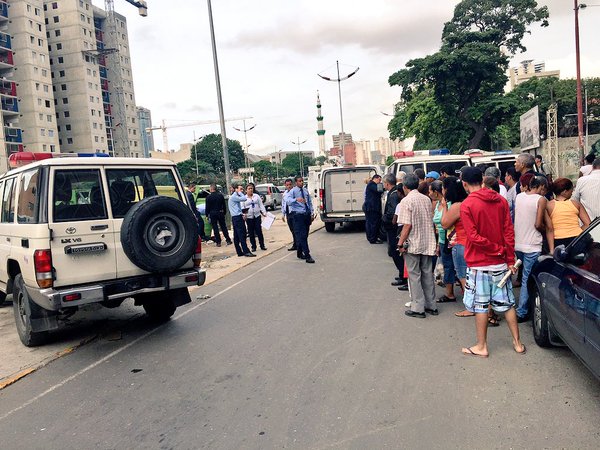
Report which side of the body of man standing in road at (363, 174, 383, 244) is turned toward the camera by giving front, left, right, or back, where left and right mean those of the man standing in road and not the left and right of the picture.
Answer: right

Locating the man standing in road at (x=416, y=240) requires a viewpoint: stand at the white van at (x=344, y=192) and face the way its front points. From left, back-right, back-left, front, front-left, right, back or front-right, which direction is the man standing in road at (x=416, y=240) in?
back

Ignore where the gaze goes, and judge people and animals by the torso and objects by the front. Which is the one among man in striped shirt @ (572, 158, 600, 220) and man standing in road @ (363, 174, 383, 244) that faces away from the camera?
the man in striped shirt

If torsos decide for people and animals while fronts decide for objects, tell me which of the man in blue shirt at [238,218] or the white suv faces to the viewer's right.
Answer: the man in blue shirt

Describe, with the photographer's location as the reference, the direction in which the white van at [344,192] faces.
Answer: facing away from the viewer

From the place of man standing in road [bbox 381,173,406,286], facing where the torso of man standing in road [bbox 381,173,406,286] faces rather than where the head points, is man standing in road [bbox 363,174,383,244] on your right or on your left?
on your right

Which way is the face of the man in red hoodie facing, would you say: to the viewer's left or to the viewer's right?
to the viewer's left

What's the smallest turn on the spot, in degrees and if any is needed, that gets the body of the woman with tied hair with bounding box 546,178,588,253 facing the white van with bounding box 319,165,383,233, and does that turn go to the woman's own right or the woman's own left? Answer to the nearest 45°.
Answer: approximately 45° to the woman's own left

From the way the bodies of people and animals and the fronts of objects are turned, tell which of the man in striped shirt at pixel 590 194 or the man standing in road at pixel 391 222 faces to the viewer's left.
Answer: the man standing in road
